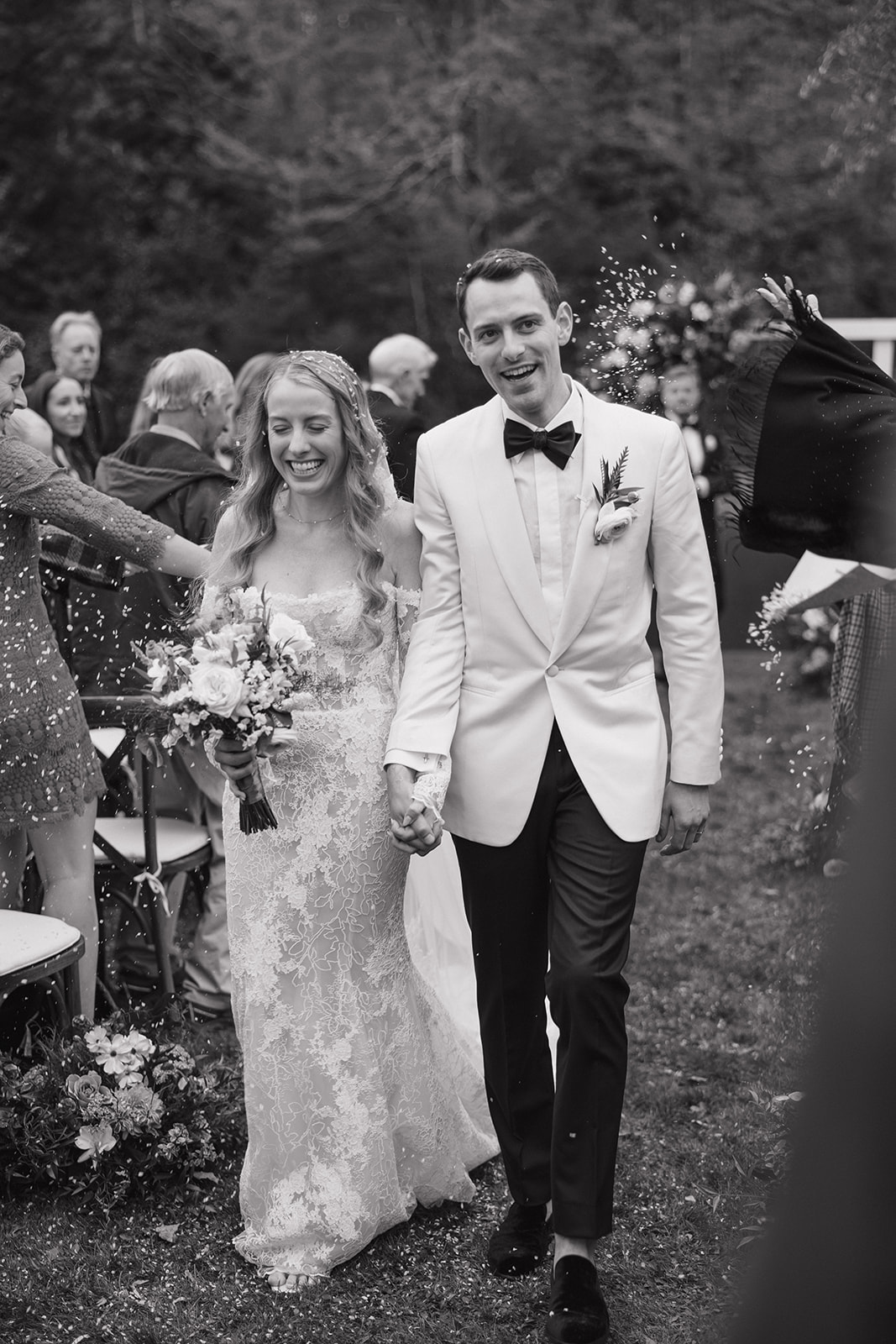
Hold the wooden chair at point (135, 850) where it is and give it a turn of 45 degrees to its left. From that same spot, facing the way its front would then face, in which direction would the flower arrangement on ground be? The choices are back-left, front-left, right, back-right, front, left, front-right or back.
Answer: back

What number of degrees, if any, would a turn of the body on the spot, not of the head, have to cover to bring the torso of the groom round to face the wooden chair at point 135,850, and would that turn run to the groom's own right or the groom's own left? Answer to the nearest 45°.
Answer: approximately 135° to the groom's own right

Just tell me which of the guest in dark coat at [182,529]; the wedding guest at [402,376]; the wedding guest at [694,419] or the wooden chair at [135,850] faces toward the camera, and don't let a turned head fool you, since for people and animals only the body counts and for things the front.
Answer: the wedding guest at [694,419]

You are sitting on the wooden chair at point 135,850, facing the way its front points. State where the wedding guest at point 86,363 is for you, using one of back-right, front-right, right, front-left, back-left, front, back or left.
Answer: front-left

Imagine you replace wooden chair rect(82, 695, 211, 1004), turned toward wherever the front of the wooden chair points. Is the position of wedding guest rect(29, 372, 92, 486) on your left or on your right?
on your left

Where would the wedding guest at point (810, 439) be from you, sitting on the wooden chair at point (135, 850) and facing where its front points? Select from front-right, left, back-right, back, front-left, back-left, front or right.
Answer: right

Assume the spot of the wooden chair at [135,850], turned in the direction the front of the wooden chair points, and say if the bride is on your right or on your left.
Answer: on your right

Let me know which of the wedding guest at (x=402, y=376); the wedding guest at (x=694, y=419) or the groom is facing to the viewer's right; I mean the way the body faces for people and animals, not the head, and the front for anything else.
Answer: the wedding guest at (x=402, y=376)
